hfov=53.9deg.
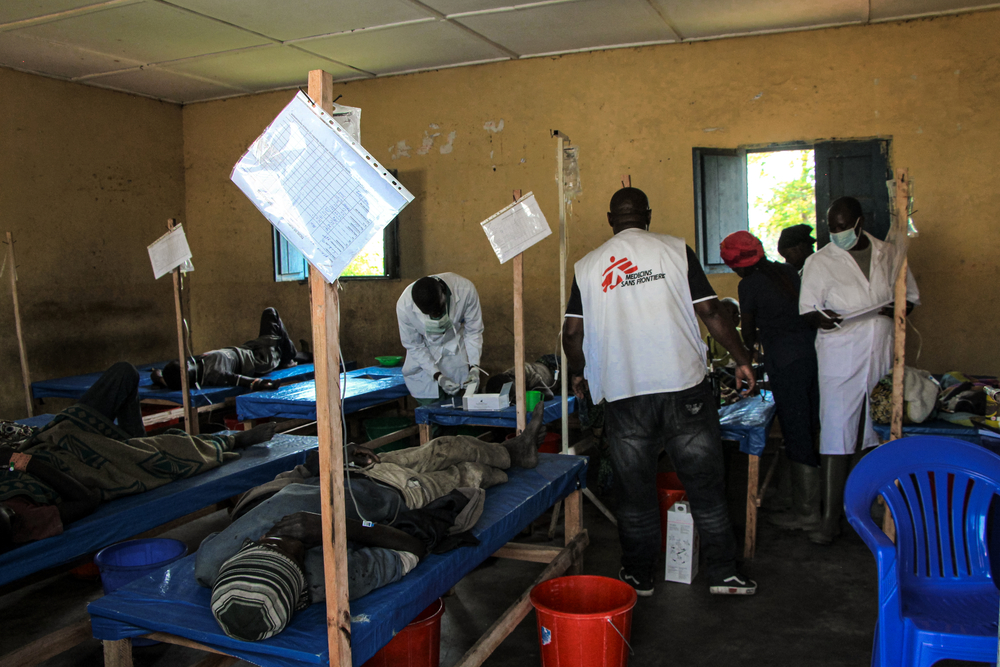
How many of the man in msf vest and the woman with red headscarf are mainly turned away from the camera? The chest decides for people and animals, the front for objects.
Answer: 1

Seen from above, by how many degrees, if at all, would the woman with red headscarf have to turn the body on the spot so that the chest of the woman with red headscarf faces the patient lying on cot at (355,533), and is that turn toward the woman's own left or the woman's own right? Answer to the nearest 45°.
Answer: approximately 45° to the woman's own left

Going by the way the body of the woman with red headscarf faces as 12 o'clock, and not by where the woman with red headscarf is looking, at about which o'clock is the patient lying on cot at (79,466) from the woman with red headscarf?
The patient lying on cot is roughly at 11 o'clock from the woman with red headscarf.

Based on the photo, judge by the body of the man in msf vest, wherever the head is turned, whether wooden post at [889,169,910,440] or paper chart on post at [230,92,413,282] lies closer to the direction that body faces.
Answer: the wooden post

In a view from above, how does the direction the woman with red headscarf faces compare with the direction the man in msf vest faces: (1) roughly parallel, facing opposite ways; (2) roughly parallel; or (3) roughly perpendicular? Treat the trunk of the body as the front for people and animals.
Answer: roughly perpendicular

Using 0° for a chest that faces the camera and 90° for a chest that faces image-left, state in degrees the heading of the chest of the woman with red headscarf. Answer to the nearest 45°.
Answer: approximately 90°

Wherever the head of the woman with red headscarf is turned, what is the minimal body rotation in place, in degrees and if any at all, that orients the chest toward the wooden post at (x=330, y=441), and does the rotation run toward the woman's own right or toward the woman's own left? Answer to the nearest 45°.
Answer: approximately 90° to the woman's own left

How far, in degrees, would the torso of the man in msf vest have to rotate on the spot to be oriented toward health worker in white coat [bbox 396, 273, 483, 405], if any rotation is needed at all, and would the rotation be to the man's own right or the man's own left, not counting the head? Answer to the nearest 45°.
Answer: approximately 45° to the man's own left

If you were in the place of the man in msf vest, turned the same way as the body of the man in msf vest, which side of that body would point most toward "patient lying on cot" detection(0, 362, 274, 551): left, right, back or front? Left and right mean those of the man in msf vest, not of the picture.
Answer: left

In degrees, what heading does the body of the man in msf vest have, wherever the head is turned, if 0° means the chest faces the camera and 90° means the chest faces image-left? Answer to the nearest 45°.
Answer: approximately 180°

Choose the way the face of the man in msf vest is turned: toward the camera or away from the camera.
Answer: away from the camera

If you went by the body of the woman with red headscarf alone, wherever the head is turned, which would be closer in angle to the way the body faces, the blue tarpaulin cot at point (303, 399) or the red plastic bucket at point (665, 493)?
the blue tarpaulin cot
